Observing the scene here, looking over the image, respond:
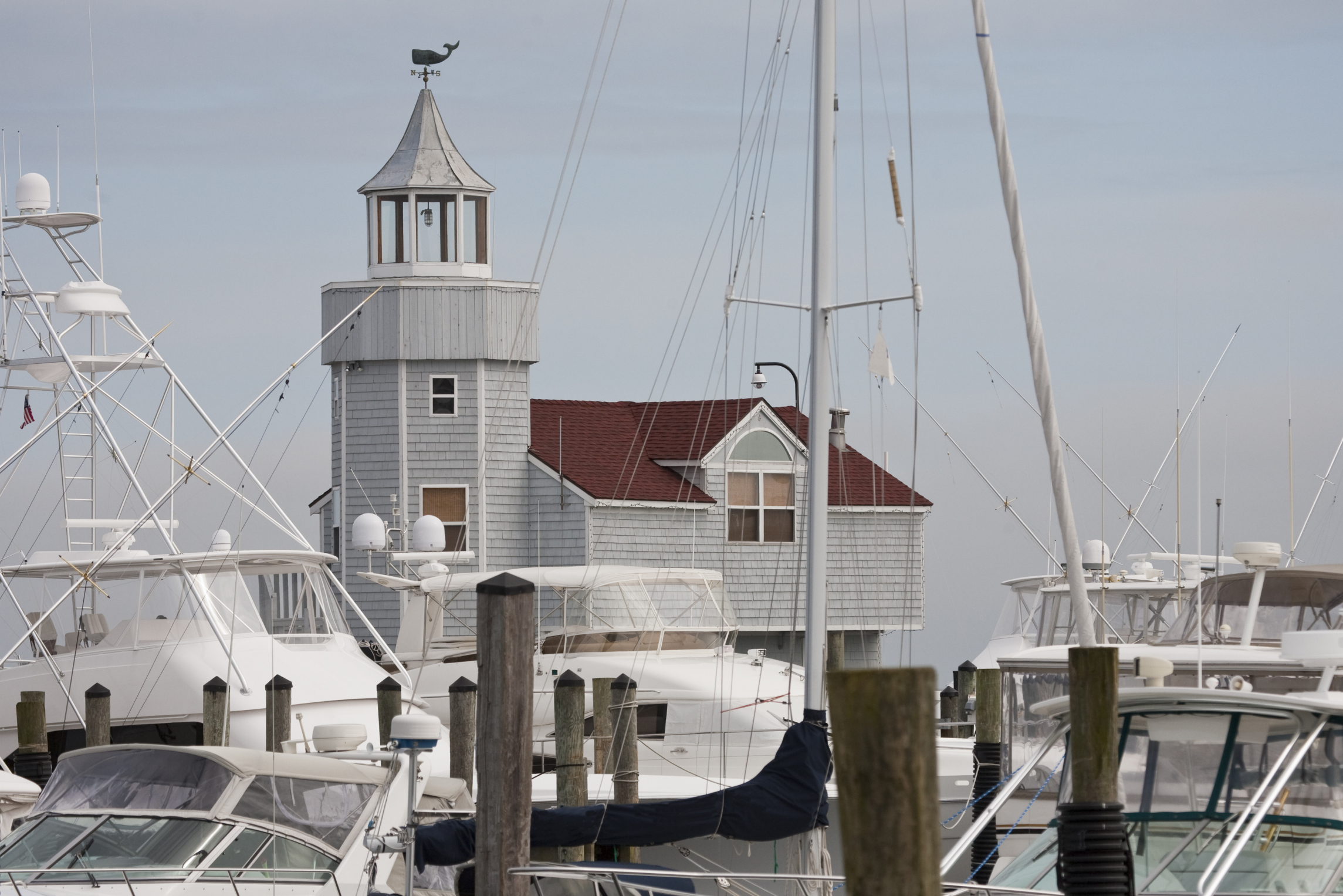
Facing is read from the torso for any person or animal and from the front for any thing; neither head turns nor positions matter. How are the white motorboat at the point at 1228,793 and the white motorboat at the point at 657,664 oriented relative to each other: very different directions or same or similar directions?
very different directions

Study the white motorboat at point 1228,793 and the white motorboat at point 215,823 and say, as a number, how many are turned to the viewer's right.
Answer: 0

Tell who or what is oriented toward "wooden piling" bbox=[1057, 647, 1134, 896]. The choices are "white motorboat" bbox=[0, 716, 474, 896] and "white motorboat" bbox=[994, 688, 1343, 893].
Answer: "white motorboat" bbox=[994, 688, 1343, 893]

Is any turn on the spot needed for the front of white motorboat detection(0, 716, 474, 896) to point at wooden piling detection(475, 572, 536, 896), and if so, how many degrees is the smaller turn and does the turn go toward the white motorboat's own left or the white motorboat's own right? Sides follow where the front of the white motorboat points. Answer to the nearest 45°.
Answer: approximately 90° to the white motorboat's own left

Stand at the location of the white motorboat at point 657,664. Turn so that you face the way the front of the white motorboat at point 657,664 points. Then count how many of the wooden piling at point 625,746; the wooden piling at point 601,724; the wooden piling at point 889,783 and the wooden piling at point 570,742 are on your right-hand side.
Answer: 4

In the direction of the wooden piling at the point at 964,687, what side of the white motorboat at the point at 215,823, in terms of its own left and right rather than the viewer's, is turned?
back

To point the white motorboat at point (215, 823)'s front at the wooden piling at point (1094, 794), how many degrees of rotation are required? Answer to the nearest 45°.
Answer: approximately 90° to its left

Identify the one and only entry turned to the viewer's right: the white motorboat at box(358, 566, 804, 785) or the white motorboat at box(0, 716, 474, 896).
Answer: the white motorboat at box(358, 566, 804, 785)

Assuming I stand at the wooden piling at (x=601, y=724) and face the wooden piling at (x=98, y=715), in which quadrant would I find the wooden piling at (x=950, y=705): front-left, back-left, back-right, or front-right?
back-right

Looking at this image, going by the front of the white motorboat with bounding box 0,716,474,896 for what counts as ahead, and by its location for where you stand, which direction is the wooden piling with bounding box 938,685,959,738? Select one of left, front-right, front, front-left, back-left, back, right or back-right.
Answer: back

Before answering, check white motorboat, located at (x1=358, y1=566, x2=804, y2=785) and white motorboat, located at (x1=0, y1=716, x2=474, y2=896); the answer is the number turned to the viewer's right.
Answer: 1

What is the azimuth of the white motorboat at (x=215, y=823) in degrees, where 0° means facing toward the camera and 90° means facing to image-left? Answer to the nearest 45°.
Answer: approximately 45°

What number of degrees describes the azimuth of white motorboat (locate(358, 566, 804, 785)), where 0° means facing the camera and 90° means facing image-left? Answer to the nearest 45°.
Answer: approximately 270°
